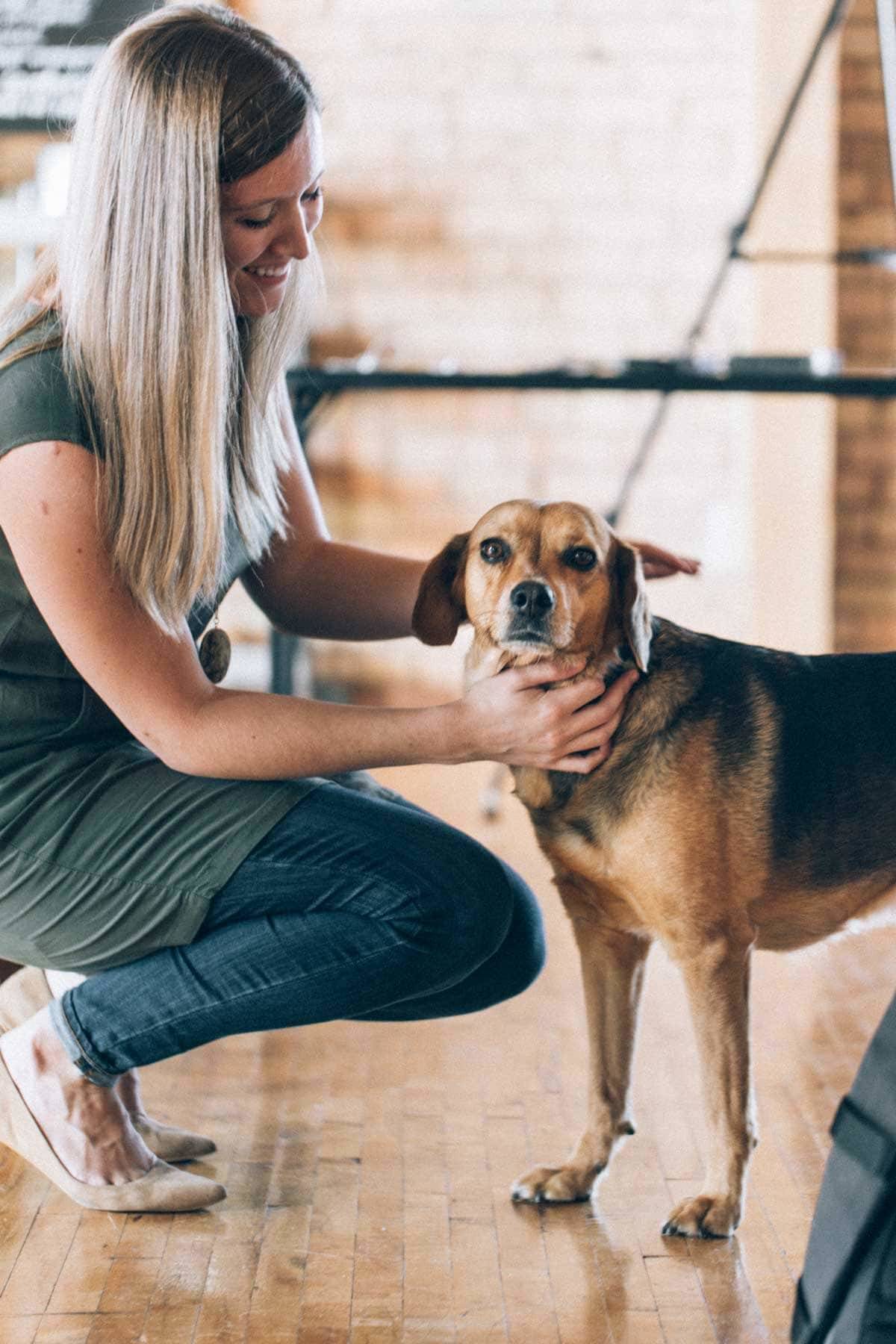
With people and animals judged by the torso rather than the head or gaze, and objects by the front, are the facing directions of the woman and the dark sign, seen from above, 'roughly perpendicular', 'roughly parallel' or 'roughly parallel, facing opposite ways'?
roughly perpendicular

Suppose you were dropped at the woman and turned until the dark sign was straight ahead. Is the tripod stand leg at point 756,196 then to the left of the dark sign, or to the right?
right

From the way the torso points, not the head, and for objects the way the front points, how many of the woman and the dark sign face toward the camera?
1

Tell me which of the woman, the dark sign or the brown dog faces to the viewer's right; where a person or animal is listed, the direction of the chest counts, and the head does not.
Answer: the woman

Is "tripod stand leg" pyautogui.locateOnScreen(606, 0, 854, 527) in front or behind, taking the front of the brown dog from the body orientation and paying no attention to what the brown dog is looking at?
behind

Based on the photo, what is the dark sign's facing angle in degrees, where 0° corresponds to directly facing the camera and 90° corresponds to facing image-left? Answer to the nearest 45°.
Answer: approximately 0°

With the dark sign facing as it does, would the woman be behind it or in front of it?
in front

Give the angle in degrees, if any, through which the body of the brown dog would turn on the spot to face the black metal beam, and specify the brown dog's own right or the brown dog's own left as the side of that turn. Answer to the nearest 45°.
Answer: approximately 135° to the brown dog's own right

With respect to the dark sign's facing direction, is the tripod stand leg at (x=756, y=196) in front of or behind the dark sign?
in front

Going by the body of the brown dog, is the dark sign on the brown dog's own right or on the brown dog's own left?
on the brown dog's own right

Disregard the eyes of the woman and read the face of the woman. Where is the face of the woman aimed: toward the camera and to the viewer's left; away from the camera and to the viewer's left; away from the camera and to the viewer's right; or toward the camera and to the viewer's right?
toward the camera and to the viewer's right

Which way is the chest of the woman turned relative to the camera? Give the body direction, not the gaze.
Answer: to the viewer's right
